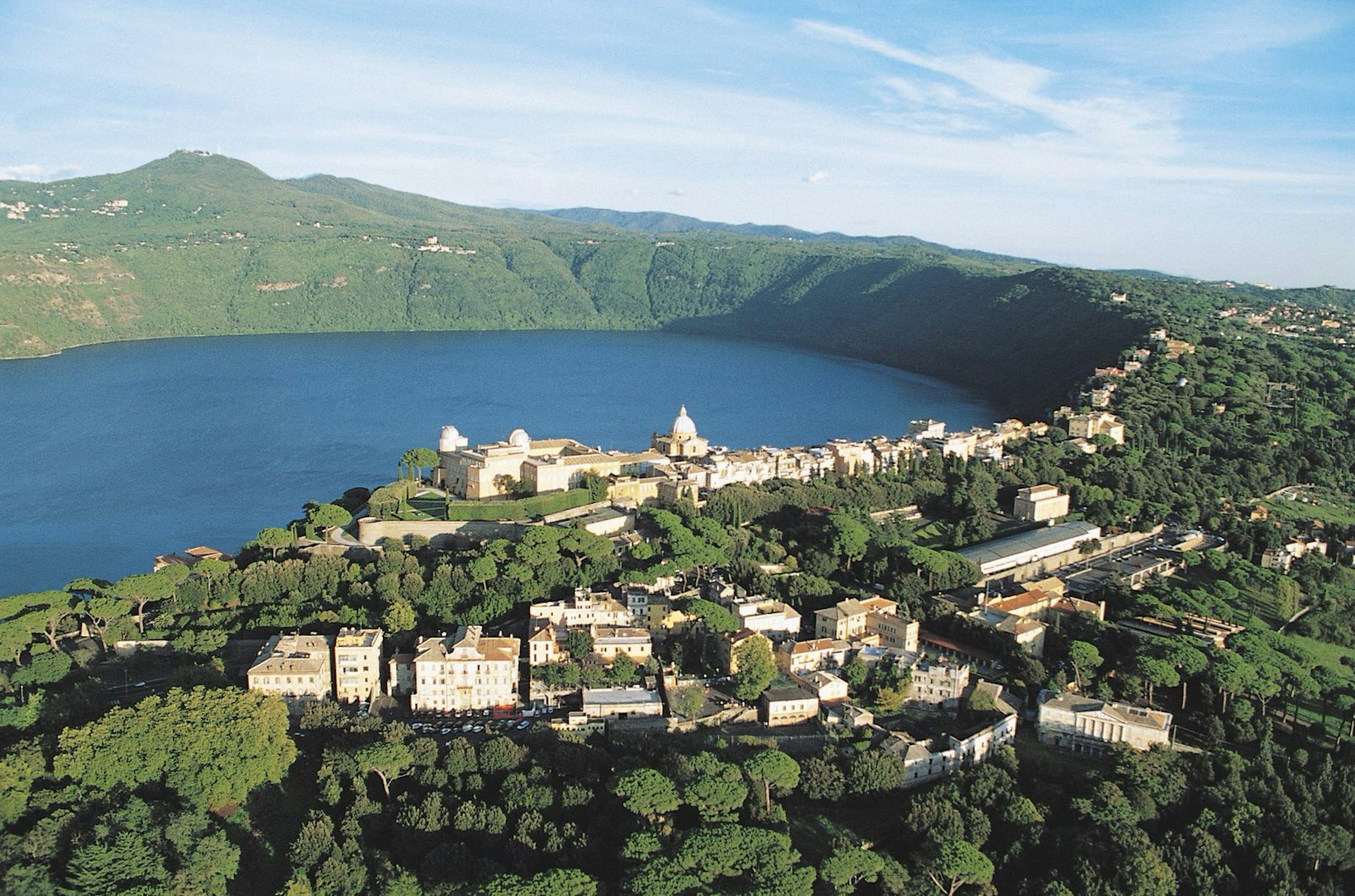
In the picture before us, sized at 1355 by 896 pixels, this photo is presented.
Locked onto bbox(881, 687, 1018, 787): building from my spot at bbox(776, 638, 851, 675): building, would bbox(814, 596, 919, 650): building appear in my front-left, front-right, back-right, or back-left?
back-left

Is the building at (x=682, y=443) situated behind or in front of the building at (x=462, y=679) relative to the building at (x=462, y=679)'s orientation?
behind

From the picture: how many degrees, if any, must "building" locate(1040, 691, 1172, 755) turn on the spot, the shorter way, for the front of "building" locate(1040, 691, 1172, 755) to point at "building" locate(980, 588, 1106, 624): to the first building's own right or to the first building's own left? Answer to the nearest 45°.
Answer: approximately 135° to the first building's own right

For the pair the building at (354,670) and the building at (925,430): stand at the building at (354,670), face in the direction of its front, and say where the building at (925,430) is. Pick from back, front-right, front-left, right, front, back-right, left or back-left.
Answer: back-left

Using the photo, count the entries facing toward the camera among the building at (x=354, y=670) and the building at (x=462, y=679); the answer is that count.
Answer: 2

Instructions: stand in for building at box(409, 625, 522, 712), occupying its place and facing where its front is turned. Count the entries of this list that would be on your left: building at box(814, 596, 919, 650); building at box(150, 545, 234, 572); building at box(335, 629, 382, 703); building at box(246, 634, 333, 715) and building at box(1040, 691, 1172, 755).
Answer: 2

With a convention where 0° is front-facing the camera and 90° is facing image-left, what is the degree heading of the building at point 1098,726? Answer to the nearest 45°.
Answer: approximately 45°

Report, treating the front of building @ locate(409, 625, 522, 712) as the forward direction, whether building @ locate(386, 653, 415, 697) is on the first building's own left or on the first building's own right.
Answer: on the first building's own right

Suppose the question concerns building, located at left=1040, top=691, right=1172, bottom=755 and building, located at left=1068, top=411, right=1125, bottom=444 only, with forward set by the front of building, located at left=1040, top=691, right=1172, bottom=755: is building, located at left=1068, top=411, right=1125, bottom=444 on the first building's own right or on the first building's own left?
on the first building's own right

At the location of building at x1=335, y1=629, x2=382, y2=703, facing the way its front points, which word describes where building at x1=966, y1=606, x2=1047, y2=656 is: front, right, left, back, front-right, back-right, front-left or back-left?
left

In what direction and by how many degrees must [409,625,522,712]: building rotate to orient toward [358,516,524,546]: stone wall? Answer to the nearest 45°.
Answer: approximately 180°

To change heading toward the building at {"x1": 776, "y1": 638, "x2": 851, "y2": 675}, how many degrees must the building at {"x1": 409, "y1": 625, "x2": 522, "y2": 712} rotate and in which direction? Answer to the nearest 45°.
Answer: approximately 90° to its left

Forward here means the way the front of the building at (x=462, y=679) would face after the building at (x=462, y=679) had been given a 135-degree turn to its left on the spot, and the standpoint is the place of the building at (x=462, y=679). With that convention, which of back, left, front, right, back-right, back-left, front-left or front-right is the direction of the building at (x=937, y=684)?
front-right

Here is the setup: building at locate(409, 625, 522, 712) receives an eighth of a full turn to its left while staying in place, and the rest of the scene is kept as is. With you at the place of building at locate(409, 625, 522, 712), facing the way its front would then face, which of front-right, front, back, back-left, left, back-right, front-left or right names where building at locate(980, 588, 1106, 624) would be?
front-left

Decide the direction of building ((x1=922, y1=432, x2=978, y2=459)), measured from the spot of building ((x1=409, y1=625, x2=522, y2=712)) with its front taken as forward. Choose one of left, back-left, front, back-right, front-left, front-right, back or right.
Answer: back-left
